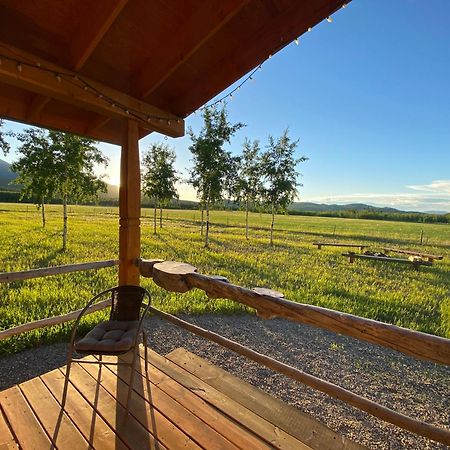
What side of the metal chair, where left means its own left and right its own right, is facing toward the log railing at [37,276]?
right

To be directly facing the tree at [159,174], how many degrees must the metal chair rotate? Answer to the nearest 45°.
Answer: approximately 135° to its right

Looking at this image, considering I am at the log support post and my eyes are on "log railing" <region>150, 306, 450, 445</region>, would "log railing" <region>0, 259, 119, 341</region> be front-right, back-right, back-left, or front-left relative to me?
back-right

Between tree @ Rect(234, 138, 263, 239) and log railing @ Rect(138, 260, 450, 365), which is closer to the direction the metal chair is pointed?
the log railing

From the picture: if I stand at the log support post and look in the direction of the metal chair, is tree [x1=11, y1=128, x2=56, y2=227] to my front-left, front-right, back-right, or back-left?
back-right

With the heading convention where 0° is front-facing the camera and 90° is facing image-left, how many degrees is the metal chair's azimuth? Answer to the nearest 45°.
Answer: approximately 45°

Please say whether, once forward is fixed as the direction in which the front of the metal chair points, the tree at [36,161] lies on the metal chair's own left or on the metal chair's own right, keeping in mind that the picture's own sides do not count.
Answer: on the metal chair's own right

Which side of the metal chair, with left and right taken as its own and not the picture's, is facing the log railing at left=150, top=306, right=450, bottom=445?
left

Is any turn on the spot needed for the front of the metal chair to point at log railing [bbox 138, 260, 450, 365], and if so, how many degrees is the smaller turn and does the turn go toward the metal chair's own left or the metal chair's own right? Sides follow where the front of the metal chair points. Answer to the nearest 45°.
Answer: approximately 90° to the metal chair's own left
